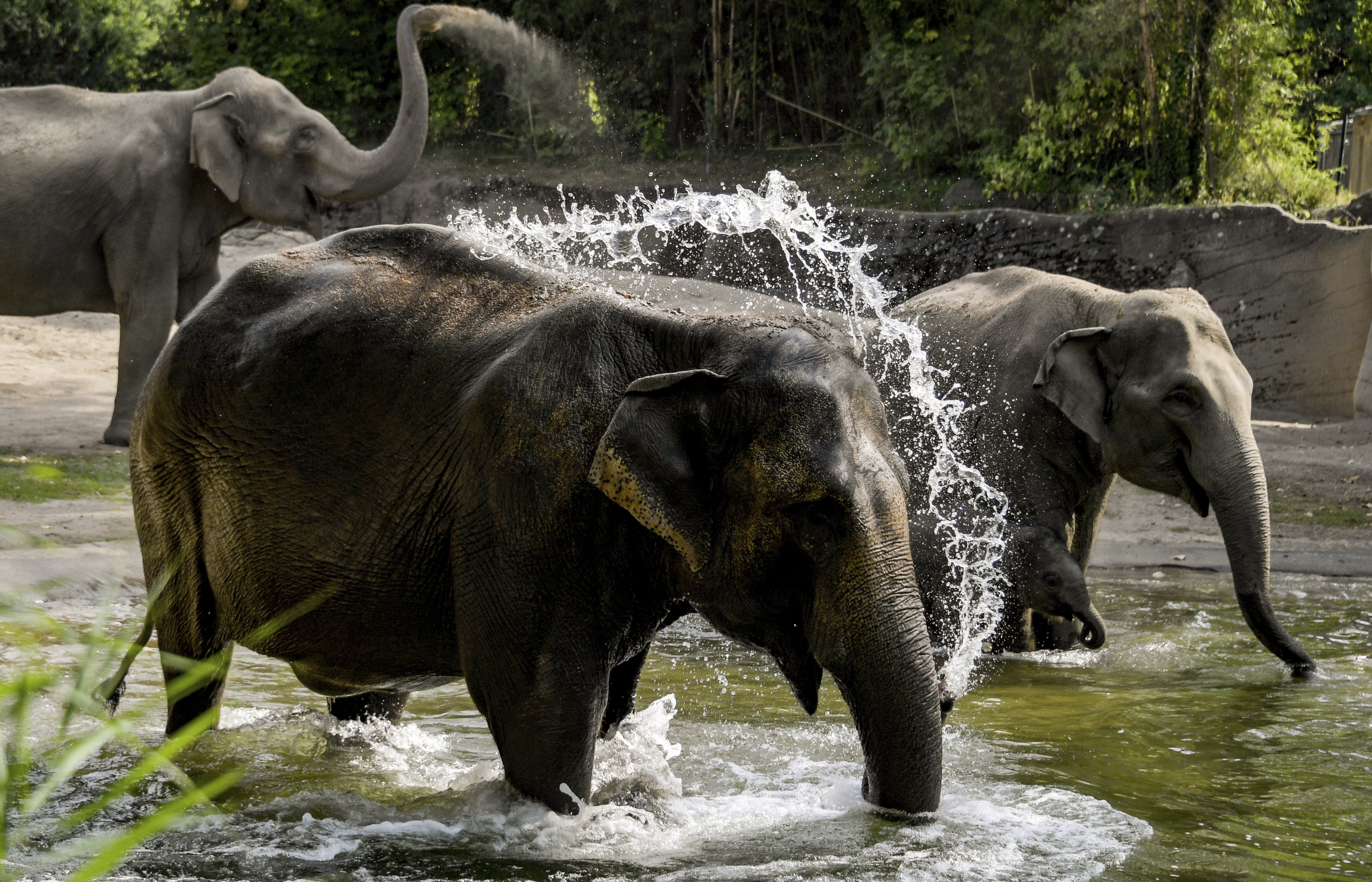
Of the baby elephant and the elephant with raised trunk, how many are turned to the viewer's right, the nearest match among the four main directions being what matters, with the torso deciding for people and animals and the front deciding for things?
2

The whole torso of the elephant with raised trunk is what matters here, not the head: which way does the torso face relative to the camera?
to the viewer's right

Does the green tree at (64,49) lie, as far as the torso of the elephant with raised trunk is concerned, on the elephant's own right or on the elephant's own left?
on the elephant's own left

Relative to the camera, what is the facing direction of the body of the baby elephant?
to the viewer's right

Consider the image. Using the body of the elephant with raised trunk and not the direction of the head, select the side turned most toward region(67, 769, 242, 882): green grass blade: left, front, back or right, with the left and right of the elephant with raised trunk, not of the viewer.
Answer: right

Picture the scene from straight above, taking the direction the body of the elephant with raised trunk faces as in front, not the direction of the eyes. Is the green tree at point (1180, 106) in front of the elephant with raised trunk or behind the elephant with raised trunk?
in front

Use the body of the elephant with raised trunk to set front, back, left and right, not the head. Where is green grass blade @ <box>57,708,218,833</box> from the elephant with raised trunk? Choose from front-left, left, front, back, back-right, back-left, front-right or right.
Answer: right
